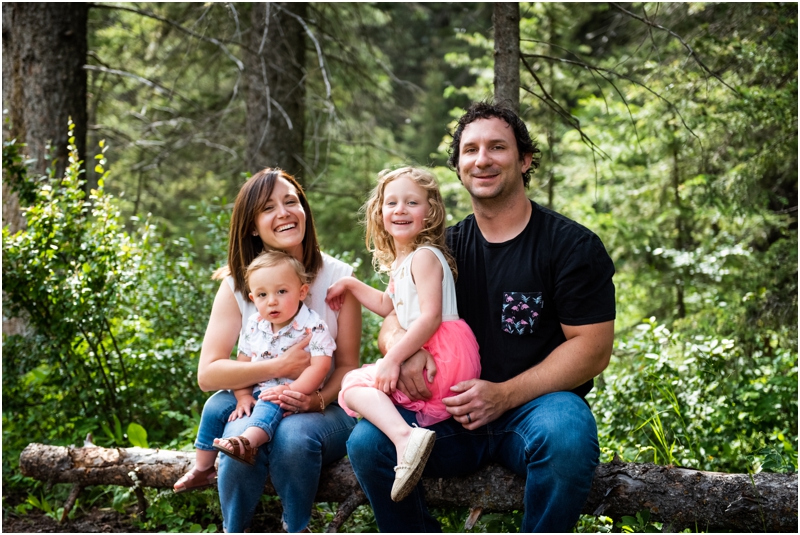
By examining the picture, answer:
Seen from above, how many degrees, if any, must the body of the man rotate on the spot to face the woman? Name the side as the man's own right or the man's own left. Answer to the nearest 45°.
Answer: approximately 45° to the man's own right

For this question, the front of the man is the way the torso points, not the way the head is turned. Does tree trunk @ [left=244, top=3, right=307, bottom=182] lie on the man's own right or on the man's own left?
on the man's own right

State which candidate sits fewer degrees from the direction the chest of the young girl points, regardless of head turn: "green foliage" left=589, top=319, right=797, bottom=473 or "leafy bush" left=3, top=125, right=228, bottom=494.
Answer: the leafy bush

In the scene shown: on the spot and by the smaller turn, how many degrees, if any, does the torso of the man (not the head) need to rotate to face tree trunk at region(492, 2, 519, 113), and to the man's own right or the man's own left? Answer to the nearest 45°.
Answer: approximately 135° to the man's own right

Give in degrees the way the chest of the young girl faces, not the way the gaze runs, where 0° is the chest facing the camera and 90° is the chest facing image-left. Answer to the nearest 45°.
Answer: approximately 45°

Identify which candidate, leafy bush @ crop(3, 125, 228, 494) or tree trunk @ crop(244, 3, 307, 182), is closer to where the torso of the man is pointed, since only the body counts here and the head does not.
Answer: the leafy bush

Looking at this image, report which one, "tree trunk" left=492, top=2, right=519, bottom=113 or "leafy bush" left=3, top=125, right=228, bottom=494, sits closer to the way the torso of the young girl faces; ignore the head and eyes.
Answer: the leafy bush

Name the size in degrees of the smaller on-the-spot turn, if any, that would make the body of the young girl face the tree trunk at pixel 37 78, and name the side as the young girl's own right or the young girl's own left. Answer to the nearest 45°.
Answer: approximately 90° to the young girl's own right

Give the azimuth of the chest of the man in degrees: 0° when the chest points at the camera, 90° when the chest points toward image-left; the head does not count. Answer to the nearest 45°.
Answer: approximately 45°
